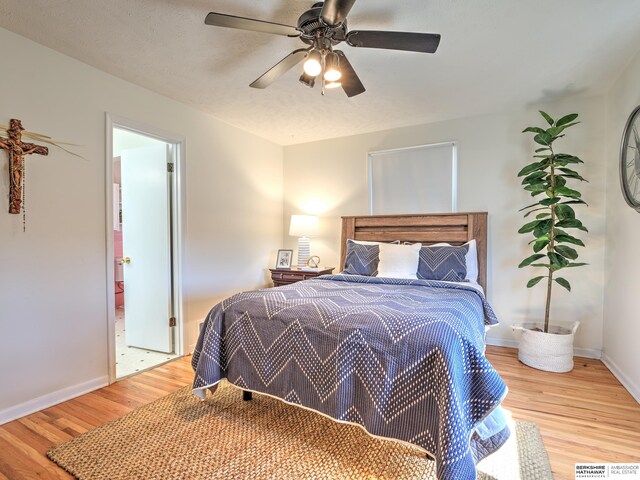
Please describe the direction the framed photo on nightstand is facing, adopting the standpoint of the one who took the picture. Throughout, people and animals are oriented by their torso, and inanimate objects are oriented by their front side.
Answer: facing the viewer

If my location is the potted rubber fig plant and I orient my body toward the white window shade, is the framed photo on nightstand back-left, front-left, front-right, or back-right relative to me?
front-left

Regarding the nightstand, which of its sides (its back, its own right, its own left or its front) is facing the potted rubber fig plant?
left

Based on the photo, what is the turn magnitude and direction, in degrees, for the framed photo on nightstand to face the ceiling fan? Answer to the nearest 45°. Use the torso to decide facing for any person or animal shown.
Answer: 0° — it already faces it

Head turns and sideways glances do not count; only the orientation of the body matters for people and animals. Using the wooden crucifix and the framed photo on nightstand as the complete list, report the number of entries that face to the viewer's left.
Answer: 0

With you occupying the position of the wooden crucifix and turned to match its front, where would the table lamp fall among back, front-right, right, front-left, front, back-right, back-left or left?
front-left

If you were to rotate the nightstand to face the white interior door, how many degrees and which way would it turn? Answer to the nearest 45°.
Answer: approximately 45° to its right

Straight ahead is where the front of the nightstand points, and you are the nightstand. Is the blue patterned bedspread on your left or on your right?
on your left

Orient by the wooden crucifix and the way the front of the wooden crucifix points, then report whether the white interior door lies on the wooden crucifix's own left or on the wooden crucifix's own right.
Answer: on the wooden crucifix's own left

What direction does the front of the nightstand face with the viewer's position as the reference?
facing the viewer and to the left of the viewer

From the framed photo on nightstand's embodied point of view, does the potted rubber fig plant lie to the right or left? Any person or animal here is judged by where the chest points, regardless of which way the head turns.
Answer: on its left

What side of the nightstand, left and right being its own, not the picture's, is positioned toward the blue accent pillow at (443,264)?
left

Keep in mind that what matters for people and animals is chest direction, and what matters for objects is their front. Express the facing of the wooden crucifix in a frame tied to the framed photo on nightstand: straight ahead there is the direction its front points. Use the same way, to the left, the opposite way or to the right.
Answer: to the left

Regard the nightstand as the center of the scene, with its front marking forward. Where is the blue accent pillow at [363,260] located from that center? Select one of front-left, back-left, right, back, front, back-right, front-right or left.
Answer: left

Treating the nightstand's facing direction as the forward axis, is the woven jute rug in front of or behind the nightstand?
in front

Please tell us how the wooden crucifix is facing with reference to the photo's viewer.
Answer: facing the viewer and to the right of the viewer
